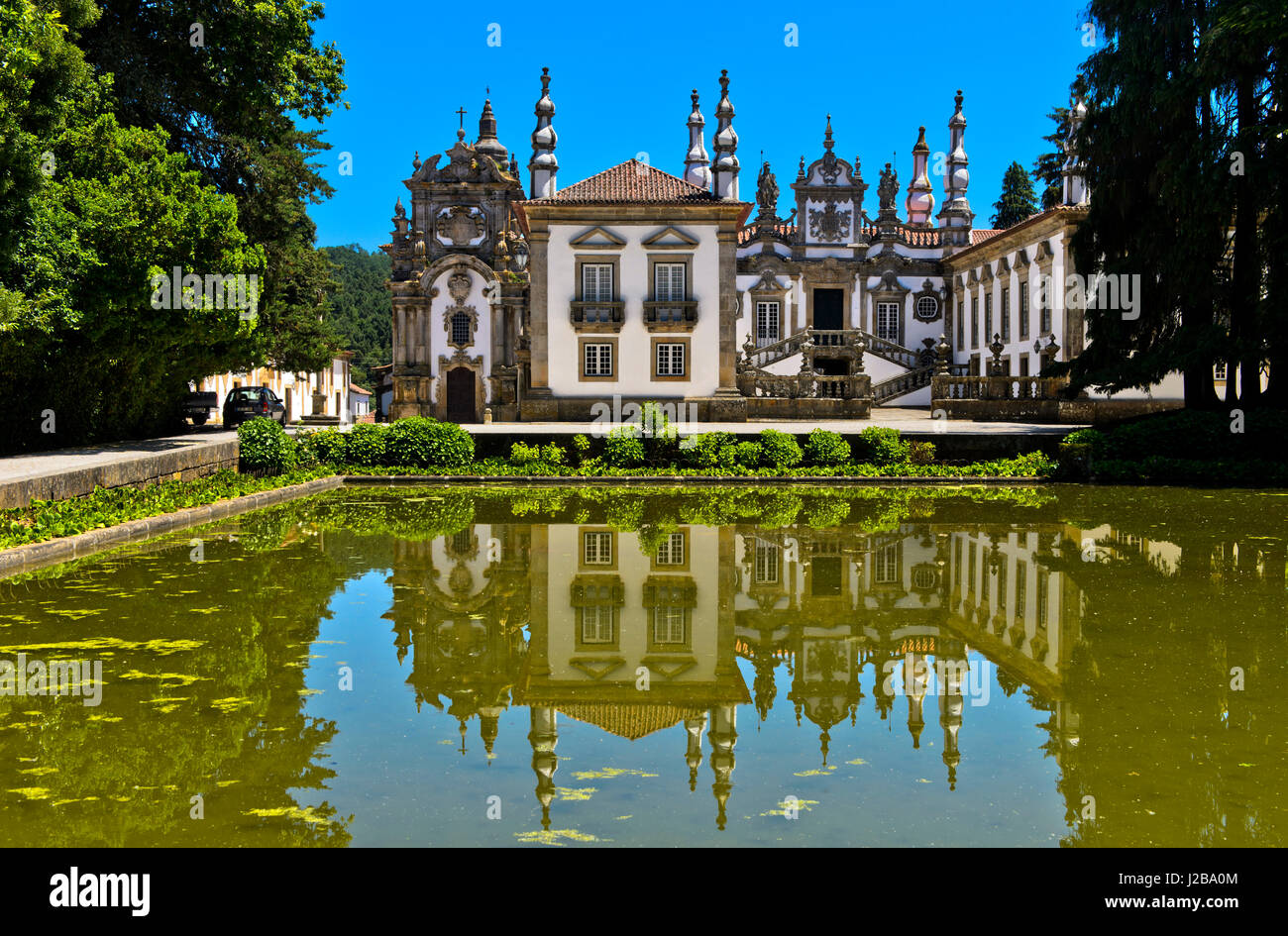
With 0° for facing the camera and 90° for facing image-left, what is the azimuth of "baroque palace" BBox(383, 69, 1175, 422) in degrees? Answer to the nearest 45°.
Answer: approximately 0°

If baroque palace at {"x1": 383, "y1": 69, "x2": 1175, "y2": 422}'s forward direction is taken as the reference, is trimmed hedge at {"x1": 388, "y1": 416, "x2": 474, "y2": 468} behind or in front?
in front

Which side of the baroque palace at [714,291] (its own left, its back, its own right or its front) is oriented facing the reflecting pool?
front

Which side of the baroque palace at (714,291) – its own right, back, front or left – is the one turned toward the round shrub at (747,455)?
front

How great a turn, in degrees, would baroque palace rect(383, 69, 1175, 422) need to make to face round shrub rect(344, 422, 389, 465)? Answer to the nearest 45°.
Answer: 0° — it already faces it

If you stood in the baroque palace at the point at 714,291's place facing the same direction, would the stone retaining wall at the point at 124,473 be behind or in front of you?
in front

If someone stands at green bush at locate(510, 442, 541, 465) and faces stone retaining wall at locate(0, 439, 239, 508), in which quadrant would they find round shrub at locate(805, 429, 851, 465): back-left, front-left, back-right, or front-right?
back-left

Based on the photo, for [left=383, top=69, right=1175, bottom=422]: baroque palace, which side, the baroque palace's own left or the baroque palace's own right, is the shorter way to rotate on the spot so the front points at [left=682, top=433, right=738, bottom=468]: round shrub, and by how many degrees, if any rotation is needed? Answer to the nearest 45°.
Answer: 0° — it already faces it

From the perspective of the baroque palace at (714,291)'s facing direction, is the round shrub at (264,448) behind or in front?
in front

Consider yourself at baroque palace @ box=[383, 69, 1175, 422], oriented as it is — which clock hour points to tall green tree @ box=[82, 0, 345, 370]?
The tall green tree is roughly at 1 o'clock from the baroque palace.

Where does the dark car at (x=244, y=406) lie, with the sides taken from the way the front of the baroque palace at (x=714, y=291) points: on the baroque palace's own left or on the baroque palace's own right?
on the baroque palace's own right

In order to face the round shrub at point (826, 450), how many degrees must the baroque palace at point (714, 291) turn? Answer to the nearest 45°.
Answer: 0° — it already faces it

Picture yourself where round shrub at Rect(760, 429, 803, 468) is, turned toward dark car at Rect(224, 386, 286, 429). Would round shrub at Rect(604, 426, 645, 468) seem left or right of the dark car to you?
left
